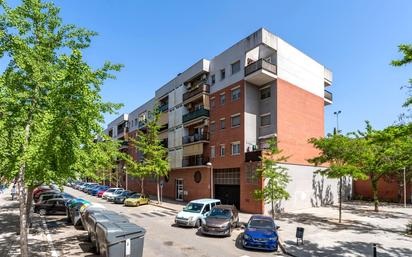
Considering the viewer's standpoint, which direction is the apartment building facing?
facing the viewer and to the left of the viewer

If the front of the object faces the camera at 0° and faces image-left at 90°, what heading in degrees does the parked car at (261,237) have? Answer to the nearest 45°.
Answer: approximately 0°

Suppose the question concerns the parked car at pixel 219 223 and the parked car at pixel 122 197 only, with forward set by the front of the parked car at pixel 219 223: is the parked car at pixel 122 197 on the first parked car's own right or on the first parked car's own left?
on the first parked car's own right

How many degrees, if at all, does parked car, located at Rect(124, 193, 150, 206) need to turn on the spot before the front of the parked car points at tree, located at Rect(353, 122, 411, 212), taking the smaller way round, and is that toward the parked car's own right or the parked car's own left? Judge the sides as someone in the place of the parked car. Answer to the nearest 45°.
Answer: approximately 90° to the parked car's own left

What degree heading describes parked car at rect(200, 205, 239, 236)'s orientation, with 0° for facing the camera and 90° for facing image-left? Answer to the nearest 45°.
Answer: approximately 45°

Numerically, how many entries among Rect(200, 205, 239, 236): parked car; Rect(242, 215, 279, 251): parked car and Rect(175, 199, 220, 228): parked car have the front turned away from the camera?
0

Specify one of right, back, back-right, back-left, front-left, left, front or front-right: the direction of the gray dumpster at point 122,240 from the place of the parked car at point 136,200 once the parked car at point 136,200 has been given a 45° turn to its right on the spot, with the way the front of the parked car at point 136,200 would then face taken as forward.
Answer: left

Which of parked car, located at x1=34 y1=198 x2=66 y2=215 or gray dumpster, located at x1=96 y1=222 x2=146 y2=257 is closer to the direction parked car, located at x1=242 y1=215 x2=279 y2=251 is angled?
the gray dumpster

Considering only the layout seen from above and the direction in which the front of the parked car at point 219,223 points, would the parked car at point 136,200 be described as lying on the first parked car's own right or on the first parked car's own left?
on the first parked car's own right

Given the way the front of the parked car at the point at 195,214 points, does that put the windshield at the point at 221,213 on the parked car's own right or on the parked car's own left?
on the parked car's own left

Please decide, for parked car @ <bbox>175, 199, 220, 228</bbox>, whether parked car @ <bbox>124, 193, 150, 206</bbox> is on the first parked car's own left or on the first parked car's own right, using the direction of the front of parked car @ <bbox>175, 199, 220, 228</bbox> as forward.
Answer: on the first parked car's own right
